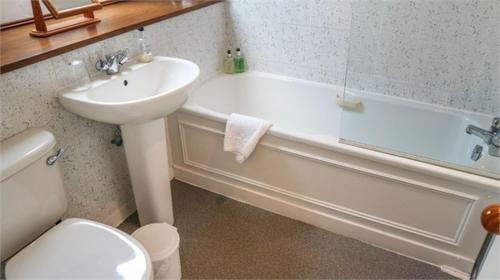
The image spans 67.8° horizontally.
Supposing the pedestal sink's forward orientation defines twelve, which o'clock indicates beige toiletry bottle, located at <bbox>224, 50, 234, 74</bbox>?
The beige toiletry bottle is roughly at 9 o'clock from the pedestal sink.

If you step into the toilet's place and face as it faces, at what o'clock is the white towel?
The white towel is roughly at 10 o'clock from the toilet.

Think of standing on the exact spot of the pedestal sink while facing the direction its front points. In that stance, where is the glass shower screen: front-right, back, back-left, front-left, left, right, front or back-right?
front-left

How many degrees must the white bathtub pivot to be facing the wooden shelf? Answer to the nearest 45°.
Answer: approximately 45° to its right

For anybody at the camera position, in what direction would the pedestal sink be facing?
facing the viewer and to the right of the viewer

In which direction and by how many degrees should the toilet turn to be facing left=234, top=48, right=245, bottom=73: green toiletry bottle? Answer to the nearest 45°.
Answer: approximately 90° to its left

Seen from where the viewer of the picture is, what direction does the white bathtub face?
facing the viewer and to the left of the viewer

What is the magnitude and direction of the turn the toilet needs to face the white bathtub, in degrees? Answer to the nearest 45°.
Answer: approximately 45° to its left

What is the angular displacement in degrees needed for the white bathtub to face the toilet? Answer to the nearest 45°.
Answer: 0° — it already faces it

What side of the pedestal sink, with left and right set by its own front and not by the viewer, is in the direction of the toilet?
right

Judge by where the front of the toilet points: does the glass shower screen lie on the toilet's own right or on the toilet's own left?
on the toilet's own left

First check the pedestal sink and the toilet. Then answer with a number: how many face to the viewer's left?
0

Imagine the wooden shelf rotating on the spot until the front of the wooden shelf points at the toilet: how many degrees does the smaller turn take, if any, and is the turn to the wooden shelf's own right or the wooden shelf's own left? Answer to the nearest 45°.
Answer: approximately 45° to the wooden shelf's own right
